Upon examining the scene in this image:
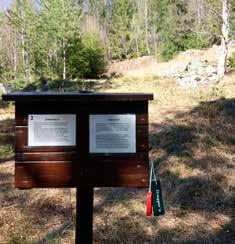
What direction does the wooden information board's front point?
toward the camera

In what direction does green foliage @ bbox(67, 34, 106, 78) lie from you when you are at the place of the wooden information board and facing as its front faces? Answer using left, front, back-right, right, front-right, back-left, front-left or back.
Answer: back
